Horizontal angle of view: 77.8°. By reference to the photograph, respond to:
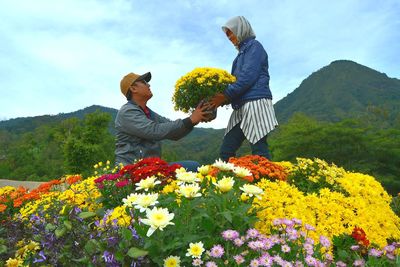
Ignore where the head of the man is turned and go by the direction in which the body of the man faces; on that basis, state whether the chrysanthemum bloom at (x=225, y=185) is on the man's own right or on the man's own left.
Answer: on the man's own right

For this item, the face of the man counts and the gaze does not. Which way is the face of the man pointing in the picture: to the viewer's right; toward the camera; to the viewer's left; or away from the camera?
to the viewer's right

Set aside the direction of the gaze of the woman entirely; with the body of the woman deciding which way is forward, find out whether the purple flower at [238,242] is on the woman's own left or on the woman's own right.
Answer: on the woman's own left

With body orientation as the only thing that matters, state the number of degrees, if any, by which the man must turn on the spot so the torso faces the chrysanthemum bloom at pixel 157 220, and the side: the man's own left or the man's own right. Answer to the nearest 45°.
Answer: approximately 90° to the man's own right

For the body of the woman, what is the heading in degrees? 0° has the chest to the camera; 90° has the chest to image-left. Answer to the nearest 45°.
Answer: approximately 90°

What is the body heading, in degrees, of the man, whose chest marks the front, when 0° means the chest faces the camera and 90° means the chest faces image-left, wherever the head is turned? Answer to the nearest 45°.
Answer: approximately 270°

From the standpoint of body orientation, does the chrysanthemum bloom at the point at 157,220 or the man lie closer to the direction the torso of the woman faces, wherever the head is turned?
the man

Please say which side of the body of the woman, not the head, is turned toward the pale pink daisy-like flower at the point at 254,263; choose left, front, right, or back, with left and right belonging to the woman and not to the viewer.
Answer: left

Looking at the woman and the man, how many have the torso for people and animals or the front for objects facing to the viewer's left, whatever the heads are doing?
1

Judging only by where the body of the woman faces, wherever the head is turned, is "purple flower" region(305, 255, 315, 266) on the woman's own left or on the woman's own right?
on the woman's own left

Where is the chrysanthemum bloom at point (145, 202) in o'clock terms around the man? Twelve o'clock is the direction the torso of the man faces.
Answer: The chrysanthemum bloom is roughly at 3 o'clock from the man.

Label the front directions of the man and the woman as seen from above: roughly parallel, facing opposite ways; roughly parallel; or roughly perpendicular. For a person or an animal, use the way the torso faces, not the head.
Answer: roughly parallel, facing opposite ways

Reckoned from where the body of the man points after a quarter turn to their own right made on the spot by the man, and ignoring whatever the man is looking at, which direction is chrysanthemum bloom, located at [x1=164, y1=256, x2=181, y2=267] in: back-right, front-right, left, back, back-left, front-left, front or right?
front
